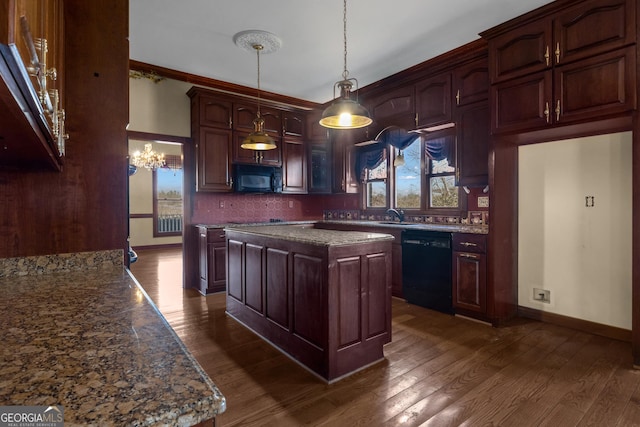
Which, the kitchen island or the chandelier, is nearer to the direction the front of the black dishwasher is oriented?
the kitchen island

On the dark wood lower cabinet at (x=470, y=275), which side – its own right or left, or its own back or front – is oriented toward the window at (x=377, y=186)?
right

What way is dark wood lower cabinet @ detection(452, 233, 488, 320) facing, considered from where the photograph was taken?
facing the viewer and to the left of the viewer

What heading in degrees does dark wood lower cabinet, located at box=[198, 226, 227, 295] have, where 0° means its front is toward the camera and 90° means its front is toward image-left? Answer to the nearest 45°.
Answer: approximately 315°

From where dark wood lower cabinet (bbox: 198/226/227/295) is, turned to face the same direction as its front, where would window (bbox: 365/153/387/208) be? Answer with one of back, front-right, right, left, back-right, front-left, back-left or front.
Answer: front-left

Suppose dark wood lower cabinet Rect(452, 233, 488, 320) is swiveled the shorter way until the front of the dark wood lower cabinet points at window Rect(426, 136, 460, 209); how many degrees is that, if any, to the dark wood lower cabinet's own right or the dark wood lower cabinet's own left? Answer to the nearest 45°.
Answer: approximately 135° to the dark wood lower cabinet's own right

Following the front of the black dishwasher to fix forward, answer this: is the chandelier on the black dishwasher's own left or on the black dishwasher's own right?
on the black dishwasher's own right

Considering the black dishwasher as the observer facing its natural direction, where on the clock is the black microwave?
The black microwave is roughly at 2 o'clock from the black dishwasher.

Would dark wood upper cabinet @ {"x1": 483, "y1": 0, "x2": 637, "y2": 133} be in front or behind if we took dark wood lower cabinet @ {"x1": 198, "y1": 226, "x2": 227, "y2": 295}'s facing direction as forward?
in front
